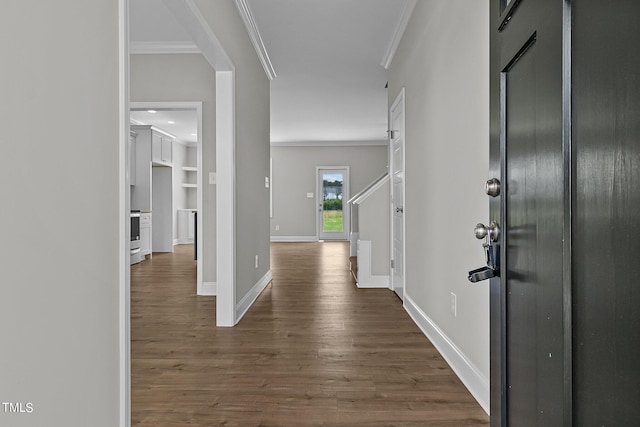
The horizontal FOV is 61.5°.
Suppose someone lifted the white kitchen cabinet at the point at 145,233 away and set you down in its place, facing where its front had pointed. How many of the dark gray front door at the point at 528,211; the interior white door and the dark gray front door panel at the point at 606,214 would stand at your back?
0

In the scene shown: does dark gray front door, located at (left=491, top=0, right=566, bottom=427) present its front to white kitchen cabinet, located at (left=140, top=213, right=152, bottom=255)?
no

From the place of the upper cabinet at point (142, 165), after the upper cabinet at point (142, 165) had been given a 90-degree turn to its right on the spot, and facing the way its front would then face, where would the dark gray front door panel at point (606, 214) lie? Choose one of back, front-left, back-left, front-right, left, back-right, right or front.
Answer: front-left

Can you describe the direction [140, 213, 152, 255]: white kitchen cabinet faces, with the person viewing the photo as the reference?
facing the viewer and to the right of the viewer

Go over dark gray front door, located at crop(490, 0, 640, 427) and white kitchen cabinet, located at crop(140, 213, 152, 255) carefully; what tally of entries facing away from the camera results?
0

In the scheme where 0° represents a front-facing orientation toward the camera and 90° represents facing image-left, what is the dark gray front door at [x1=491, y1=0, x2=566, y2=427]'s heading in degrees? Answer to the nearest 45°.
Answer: approximately 45°

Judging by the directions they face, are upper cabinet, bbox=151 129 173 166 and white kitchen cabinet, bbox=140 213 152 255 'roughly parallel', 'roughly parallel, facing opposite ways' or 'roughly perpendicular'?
roughly parallel

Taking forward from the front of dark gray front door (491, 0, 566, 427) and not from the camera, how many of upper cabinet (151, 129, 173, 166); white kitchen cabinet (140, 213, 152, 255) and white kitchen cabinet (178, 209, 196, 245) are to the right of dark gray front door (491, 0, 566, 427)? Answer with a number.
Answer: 3

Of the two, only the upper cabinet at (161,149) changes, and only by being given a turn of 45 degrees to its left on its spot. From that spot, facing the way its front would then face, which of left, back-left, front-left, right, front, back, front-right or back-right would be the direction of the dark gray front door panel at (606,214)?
right

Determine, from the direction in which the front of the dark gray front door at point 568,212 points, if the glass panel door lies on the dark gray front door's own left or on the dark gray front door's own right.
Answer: on the dark gray front door's own right

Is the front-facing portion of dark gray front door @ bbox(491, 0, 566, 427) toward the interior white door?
no

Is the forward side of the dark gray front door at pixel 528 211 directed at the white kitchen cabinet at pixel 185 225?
no
